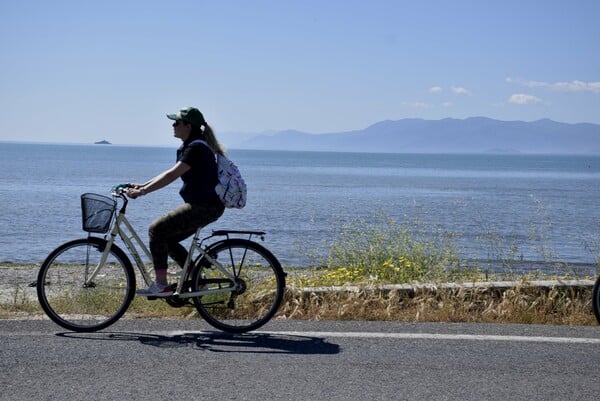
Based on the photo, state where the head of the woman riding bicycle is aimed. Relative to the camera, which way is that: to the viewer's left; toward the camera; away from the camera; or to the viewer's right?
to the viewer's left

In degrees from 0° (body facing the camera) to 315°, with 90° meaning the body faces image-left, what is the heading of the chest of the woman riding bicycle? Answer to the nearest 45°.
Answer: approximately 90°

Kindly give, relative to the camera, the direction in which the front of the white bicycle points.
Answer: facing to the left of the viewer
